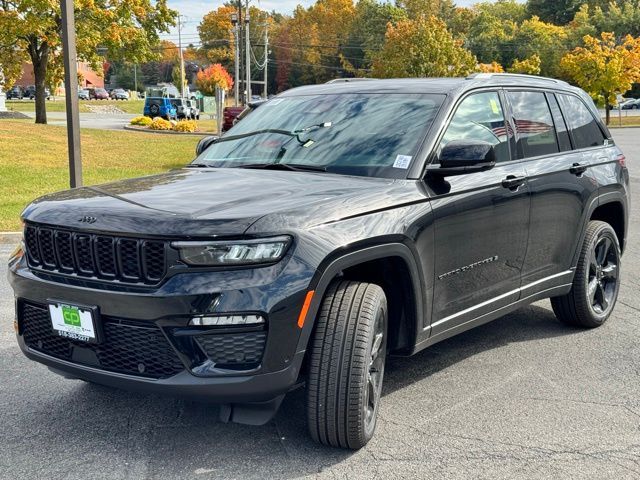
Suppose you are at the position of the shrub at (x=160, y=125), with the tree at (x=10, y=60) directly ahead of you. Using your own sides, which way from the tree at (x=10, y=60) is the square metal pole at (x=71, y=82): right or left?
left

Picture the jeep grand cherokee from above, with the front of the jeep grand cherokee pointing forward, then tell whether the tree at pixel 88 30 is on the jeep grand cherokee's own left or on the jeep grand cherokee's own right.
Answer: on the jeep grand cherokee's own right

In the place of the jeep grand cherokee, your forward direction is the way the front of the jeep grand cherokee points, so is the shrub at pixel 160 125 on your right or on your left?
on your right

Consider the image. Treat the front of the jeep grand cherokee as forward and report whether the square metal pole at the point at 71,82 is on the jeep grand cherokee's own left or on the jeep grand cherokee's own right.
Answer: on the jeep grand cherokee's own right

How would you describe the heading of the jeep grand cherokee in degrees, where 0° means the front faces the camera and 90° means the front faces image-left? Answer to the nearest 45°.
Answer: approximately 45°
